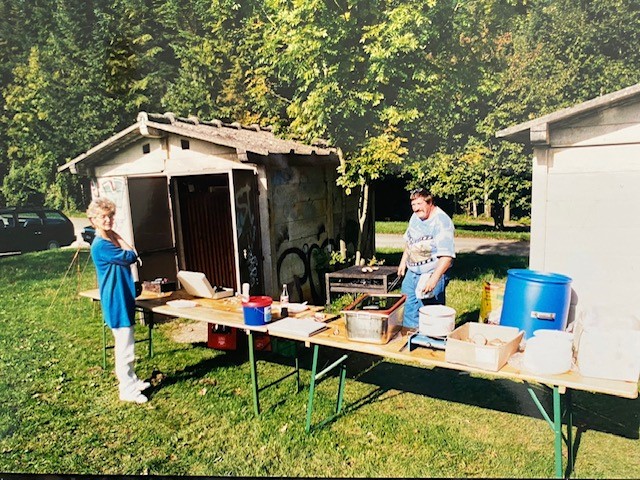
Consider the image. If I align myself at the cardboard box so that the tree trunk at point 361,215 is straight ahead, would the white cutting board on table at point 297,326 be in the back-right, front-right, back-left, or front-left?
front-left

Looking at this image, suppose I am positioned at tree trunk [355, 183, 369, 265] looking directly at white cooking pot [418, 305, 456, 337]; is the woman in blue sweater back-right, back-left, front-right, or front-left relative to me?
front-right

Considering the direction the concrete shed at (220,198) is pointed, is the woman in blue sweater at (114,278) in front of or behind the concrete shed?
in front

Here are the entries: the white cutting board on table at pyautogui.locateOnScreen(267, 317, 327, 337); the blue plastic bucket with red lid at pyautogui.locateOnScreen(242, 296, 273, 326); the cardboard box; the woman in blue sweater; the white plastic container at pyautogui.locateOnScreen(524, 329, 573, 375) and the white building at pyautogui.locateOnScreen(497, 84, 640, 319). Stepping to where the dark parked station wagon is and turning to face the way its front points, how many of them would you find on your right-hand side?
0

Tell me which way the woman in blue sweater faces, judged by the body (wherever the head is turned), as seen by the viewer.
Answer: to the viewer's right

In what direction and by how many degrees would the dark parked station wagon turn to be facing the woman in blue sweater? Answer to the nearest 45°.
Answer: approximately 90° to its left

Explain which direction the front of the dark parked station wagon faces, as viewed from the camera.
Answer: facing to the left of the viewer

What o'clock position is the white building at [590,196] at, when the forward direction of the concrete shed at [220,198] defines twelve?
The white building is roughly at 9 o'clock from the concrete shed.

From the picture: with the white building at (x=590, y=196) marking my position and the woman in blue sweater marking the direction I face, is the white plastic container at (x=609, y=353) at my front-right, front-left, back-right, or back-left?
front-left

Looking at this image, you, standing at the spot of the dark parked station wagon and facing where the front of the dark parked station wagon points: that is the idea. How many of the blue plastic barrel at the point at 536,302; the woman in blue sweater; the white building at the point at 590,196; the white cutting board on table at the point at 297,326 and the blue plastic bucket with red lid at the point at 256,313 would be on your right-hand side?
0

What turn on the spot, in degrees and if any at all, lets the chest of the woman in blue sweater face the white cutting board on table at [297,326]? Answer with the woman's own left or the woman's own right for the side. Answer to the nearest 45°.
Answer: approximately 45° to the woman's own right

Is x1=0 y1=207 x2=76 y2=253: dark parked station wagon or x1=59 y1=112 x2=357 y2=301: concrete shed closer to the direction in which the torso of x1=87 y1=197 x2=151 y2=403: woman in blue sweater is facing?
the concrete shed

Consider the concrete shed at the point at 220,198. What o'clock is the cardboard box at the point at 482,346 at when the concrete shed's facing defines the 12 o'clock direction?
The cardboard box is roughly at 10 o'clock from the concrete shed.

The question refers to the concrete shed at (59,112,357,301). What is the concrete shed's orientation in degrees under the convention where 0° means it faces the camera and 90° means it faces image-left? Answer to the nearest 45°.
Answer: approximately 45°

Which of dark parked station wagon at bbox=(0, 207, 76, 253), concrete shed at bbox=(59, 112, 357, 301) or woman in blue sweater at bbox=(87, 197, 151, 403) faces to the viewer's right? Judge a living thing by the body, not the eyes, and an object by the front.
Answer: the woman in blue sweater

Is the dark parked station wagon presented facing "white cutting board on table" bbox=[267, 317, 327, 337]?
no
